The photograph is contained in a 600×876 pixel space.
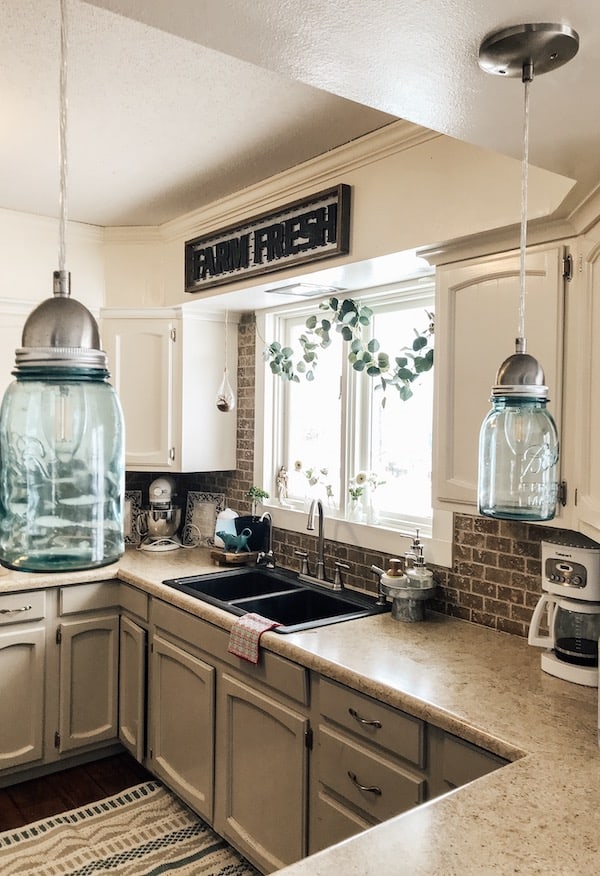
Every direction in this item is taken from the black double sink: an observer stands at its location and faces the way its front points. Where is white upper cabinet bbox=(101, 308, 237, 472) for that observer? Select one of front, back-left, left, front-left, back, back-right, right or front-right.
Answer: right

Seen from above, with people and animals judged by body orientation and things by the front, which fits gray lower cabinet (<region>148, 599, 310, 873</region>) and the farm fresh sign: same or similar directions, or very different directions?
same or similar directions

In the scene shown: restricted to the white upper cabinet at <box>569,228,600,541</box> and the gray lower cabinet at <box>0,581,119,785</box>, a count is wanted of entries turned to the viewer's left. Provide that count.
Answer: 1

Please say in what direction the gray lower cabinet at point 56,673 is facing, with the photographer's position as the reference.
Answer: facing the viewer and to the right of the viewer

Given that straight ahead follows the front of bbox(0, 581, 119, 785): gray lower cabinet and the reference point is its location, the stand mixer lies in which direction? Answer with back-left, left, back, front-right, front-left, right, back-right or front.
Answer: left

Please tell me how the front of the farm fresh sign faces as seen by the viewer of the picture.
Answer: facing the viewer and to the left of the viewer

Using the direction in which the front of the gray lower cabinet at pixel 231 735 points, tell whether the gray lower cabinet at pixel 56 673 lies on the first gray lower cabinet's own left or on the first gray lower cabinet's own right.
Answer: on the first gray lower cabinet's own right

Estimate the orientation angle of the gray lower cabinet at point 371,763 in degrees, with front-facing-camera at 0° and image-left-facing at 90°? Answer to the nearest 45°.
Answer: approximately 45°

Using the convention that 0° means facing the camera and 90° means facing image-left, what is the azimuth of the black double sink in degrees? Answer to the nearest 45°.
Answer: approximately 45°
